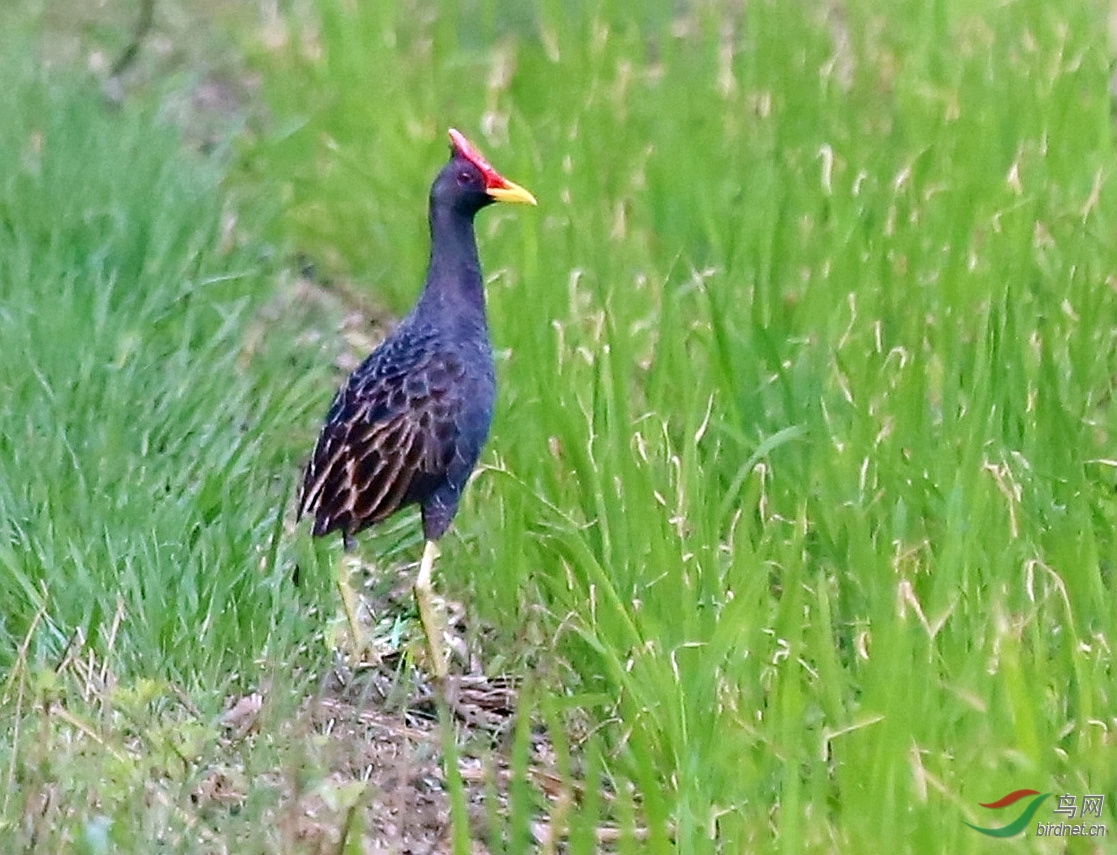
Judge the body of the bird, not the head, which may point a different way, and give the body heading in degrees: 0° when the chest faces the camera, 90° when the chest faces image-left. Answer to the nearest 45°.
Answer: approximately 270°
